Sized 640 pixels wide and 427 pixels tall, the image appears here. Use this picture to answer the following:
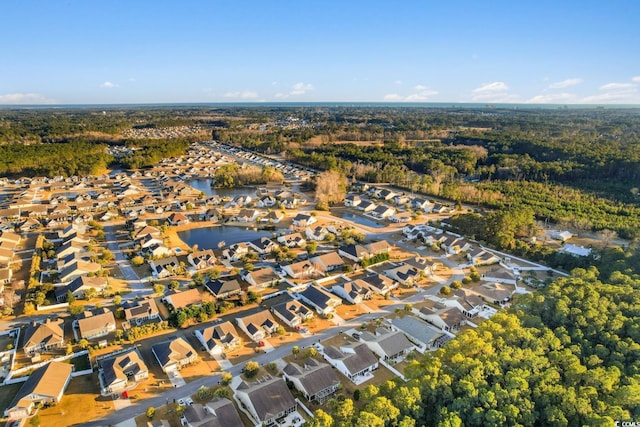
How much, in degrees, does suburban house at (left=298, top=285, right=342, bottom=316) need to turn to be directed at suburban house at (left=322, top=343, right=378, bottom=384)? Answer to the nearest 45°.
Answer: approximately 45° to its right

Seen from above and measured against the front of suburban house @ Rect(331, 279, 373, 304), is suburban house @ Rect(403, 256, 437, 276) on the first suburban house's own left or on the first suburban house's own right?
on the first suburban house's own left

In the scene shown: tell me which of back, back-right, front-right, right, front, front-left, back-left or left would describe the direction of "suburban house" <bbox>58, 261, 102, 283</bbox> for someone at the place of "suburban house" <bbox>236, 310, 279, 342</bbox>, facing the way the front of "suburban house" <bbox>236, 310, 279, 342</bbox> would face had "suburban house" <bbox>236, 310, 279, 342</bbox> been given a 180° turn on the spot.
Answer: front

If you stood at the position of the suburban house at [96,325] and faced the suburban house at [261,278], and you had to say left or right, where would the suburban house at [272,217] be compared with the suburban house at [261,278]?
left

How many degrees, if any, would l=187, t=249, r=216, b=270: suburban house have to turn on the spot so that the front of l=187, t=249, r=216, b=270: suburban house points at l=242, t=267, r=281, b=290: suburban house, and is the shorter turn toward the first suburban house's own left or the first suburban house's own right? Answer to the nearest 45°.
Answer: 0° — it already faces it

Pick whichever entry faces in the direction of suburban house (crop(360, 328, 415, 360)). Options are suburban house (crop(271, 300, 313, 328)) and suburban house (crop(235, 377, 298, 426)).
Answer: suburban house (crop(271, 300, 313, 328))

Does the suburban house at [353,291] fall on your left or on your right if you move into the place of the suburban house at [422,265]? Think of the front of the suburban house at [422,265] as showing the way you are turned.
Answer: on your right

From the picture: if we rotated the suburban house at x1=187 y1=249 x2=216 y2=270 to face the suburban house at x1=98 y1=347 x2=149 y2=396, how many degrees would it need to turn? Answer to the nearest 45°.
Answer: approximately 45° to its right
